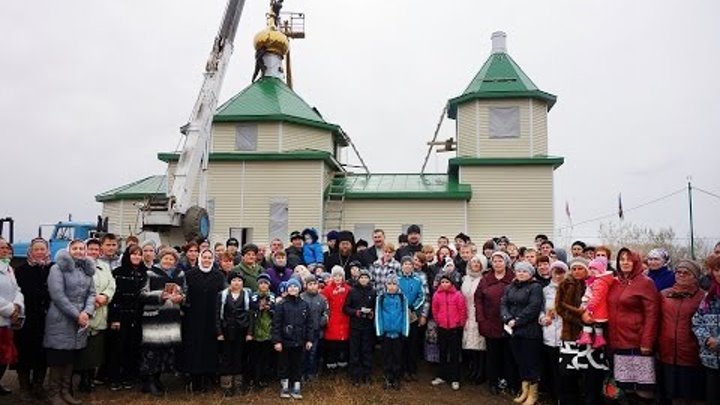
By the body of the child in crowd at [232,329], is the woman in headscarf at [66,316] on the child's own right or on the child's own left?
on the child's own right

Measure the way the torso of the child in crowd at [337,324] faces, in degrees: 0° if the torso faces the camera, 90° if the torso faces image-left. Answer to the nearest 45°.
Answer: approximately 0°

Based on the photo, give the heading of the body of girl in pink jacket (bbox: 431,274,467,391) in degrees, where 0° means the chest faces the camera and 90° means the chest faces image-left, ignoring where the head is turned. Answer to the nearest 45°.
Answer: approximately 0°

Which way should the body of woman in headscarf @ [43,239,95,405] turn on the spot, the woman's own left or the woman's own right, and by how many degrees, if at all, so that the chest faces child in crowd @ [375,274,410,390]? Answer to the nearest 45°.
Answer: approximately 45° to the woman's own left

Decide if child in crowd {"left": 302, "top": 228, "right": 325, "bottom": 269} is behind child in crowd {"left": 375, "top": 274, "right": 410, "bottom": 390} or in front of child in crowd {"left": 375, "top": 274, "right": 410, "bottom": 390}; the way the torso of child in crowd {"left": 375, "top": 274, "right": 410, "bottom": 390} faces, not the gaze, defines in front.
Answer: behind

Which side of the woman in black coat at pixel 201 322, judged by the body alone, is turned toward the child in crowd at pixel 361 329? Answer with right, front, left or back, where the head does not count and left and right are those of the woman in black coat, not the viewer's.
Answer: left
